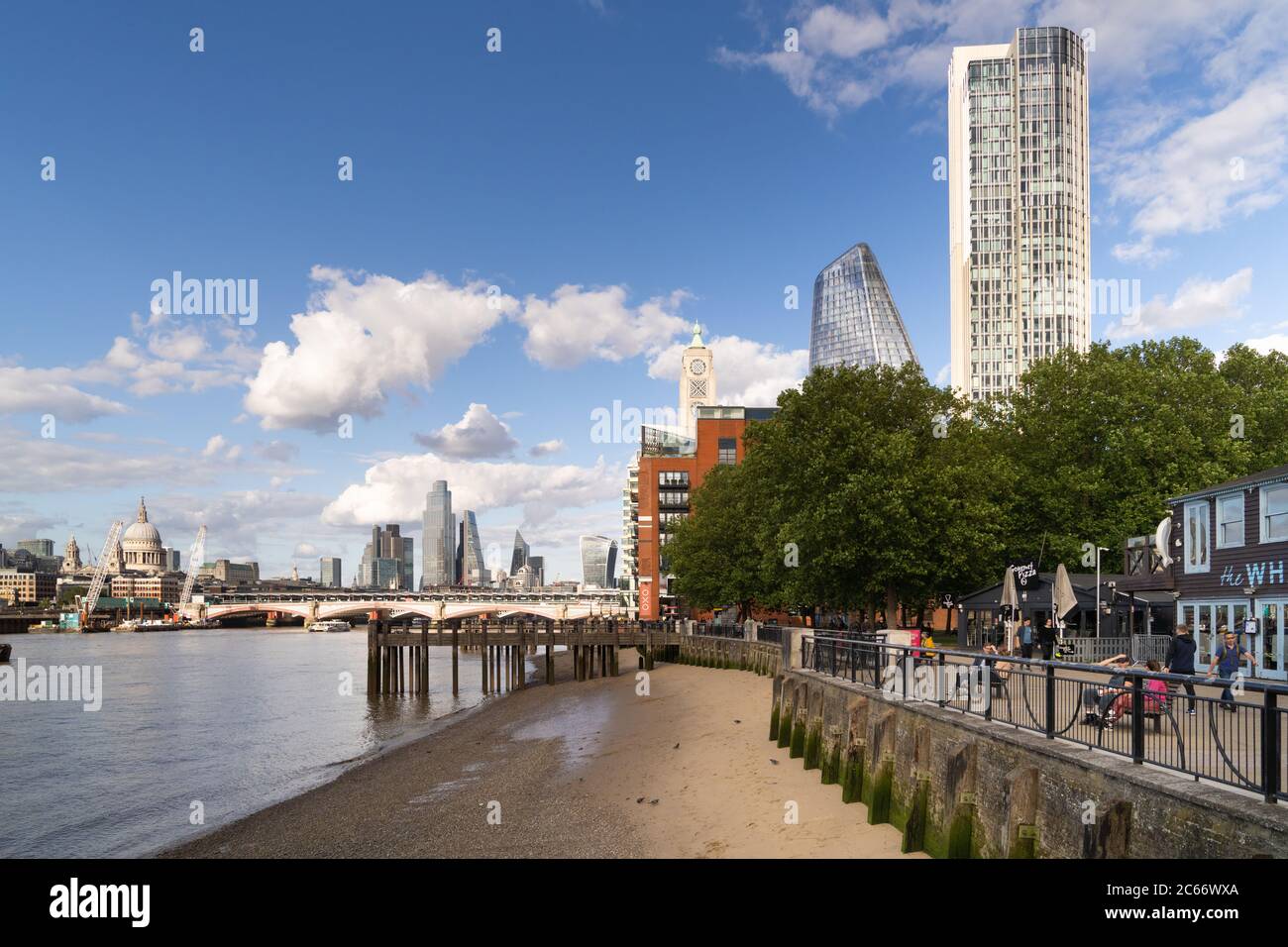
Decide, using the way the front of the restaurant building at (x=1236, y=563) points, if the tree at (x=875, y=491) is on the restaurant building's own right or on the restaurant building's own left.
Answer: on the restaurant building's own right

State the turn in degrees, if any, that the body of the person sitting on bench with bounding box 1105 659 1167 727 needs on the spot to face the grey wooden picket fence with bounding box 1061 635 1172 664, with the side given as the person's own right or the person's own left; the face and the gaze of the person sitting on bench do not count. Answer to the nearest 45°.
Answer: approximately 90° to the person's own right

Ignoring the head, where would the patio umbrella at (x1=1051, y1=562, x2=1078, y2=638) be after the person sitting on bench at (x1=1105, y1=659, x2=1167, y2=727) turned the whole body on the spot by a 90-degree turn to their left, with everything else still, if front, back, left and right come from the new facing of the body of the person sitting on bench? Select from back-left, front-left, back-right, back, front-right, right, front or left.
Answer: back

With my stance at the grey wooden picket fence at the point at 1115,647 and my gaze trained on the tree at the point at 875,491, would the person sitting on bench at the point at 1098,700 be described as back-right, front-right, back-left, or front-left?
back-left

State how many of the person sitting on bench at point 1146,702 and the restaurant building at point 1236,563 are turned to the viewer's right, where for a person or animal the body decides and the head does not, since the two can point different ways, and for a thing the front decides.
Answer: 0

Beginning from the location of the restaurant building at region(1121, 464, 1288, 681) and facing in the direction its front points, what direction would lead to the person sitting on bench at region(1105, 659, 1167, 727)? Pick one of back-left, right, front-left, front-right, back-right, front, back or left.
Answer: front-left

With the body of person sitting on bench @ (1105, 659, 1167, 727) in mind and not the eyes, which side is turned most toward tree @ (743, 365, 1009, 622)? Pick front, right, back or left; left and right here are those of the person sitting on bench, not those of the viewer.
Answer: right

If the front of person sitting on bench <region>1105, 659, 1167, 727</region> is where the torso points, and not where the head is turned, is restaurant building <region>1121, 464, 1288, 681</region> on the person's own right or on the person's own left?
on the person's own right

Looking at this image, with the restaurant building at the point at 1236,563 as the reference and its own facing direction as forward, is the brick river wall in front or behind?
in front

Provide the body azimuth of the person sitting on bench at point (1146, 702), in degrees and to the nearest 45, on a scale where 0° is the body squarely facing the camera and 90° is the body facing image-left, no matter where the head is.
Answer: approximately 90°
